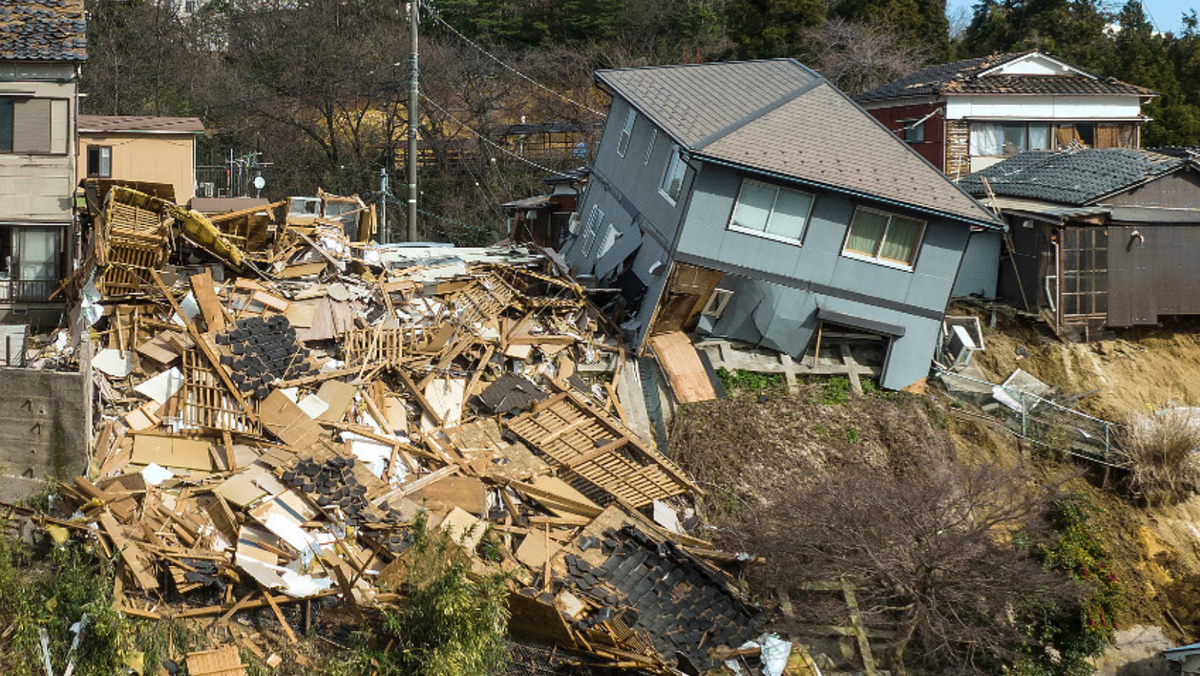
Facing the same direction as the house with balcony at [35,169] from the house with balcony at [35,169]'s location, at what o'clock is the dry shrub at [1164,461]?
The dry shrub is roughly at 10 o'clock from the house with balcony.

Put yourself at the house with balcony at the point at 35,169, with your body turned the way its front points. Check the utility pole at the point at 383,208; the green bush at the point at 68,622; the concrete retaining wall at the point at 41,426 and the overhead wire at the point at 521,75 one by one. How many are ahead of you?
2

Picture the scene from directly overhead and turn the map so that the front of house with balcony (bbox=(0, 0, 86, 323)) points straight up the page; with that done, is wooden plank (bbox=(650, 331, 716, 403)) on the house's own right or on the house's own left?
on the house's own left

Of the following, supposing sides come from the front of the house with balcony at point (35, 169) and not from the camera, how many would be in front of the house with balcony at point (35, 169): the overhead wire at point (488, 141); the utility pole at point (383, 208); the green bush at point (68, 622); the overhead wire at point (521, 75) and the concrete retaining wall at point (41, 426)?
2

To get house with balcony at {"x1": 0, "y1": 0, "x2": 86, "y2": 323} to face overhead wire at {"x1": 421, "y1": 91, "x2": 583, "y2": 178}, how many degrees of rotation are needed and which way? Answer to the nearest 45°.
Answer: approximately 135° to its left

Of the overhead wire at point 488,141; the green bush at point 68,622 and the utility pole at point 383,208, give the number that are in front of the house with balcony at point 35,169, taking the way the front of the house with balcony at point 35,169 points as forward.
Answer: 1

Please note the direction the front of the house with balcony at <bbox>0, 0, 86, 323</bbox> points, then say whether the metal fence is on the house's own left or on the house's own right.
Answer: on the house's own left

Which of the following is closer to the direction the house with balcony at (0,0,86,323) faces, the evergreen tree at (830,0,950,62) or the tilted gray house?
the tilted gray house

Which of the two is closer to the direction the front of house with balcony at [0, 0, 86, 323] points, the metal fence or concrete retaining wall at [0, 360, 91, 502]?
the concrete retaining wall

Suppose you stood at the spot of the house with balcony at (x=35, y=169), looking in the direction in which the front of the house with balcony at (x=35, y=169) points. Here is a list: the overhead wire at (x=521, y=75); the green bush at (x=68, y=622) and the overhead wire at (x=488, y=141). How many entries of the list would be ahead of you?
1

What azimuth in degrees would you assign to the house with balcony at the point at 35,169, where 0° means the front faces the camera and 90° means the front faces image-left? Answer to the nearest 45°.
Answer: approximately 0°

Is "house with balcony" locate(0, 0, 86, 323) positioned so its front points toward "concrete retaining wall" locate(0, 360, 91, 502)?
yes

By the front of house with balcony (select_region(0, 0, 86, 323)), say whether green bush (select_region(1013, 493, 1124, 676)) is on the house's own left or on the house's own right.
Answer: on the house's own left

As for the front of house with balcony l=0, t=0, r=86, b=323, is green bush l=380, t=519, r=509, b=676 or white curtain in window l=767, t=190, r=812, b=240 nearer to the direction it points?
the green bush

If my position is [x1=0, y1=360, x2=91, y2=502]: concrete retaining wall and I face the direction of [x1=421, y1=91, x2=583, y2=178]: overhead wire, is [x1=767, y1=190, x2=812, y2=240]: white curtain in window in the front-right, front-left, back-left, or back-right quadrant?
front-right

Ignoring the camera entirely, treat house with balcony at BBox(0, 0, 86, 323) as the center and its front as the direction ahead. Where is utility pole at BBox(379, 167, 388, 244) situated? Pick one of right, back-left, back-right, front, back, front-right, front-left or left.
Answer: back-left

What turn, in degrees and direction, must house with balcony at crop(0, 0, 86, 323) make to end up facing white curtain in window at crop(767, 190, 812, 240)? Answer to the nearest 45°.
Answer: approximately 45° to its left

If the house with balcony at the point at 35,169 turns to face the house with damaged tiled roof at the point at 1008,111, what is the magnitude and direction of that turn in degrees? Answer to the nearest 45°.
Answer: approximately 90° to its left

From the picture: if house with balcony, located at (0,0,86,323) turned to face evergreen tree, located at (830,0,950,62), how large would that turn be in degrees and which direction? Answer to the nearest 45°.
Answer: approximately 135° to its left
